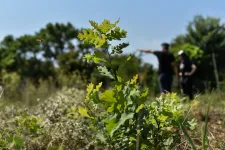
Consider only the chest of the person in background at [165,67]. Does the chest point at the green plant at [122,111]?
no

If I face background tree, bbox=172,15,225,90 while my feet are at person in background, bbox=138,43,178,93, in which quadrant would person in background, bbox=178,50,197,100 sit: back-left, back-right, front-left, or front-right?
front-right

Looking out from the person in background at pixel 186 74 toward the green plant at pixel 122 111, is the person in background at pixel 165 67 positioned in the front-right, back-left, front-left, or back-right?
front-right
